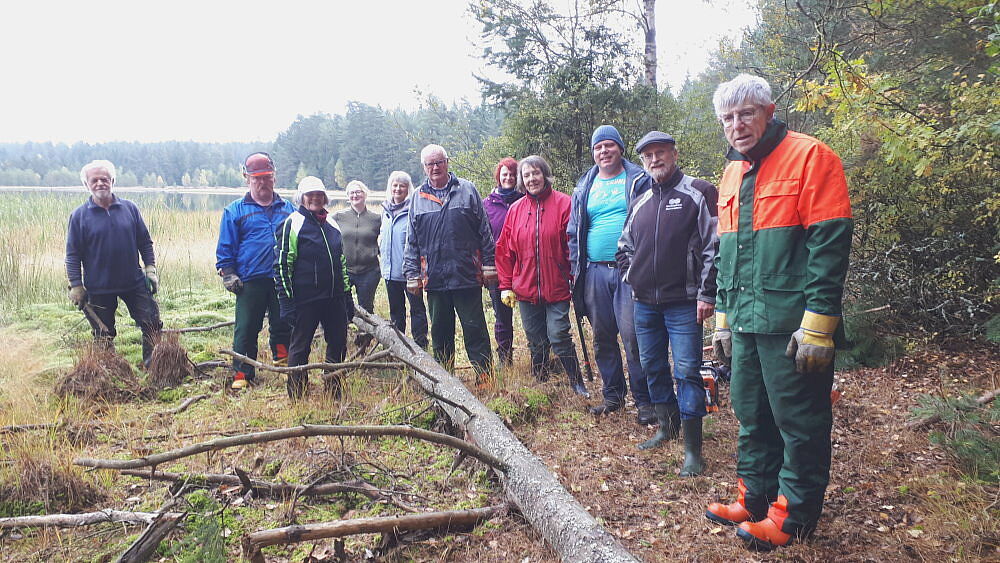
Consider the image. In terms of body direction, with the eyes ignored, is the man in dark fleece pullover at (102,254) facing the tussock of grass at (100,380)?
yes

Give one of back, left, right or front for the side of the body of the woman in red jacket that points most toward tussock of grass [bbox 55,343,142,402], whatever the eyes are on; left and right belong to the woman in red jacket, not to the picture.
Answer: right

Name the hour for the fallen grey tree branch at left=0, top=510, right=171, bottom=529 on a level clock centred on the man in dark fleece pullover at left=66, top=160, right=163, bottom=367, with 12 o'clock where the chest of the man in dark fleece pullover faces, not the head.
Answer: The fallen grey tree branch is roughly at 12 o'clock from the man in dark fleece pullover.

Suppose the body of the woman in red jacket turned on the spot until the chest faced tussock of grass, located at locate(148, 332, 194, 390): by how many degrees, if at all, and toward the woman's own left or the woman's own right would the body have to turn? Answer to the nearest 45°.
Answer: approximately 90° to the woman's own right

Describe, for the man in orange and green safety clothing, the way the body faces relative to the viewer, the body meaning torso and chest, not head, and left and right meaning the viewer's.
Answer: facing the viewer and to the left of the viewer

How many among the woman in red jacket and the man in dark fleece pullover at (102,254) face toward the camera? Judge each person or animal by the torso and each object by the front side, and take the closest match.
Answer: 2

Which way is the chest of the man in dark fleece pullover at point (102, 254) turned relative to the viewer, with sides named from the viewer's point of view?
facing the viewer

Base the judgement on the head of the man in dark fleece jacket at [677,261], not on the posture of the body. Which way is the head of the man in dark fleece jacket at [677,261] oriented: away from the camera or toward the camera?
toward the camera

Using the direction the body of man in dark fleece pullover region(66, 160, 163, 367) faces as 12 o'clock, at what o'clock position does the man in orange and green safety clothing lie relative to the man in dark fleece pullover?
The man in orange and green safety clothing is roughly at 11 o'clock from the man in dark fleece pullover.

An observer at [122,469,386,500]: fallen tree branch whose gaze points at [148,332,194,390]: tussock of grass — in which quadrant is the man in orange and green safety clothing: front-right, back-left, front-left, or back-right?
back-right

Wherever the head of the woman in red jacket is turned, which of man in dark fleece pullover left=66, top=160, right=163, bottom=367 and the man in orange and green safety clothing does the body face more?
the man in orange and green safety clothing

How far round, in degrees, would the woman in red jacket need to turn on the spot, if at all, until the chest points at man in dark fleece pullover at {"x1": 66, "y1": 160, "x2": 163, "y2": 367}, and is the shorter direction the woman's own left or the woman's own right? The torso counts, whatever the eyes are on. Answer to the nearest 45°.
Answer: approximately 90° to the woman's own right

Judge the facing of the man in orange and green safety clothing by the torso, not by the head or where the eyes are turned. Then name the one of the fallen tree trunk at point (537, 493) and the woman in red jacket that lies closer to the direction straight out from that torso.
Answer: the fallen tree trunk

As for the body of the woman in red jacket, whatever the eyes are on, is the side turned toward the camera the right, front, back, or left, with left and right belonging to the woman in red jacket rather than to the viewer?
front
